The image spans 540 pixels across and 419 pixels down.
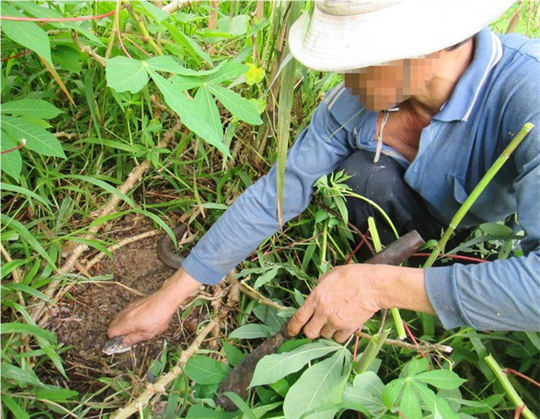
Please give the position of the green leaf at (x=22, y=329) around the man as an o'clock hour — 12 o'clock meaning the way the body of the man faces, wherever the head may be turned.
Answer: The green leaf is roughly at 1 o'clock from the man.

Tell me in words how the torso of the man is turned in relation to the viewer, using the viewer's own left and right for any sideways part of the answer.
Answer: facing the viewer and to the left of the viewer

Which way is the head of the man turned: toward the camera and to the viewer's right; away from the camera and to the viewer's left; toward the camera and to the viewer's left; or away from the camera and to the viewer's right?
toward the camera and to the viewer's left

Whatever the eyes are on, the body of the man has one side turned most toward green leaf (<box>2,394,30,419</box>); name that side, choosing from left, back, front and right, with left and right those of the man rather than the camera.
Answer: front

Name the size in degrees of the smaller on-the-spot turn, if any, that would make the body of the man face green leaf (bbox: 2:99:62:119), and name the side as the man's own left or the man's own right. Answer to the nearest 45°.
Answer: approximately 45° to the man's own right
